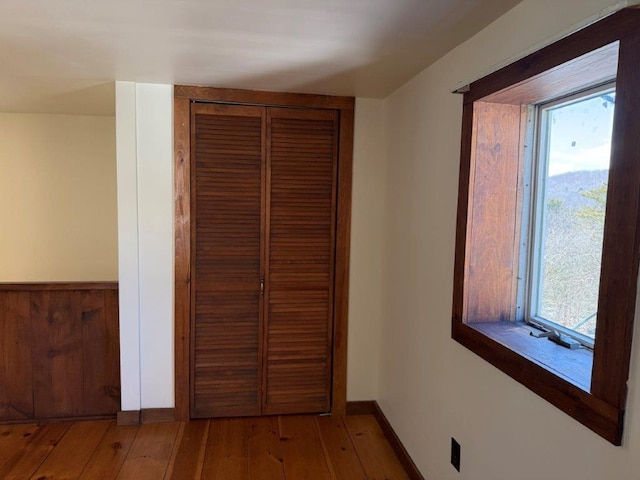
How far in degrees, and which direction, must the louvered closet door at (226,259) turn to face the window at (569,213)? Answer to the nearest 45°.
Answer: approximately 45° to its left

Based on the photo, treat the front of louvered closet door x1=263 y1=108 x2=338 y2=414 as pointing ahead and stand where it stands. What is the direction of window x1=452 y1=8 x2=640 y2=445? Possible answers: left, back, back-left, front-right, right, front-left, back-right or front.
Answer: front-left

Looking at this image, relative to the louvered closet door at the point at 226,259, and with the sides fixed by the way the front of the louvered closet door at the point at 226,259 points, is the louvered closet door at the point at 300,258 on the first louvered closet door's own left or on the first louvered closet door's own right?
on the first louvered closet door's own left

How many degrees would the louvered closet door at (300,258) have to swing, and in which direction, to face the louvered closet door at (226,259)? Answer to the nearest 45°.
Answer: approximately 90° to its right

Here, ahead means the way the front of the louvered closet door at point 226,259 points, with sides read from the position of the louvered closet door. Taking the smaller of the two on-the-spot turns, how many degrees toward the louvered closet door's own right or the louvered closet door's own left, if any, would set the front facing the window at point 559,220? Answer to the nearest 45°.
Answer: approximately 45° to the louvered closet door's own left

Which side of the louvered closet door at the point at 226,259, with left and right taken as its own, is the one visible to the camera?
front

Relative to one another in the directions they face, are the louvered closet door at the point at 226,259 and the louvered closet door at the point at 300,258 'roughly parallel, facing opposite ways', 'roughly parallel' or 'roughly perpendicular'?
roughly parallel

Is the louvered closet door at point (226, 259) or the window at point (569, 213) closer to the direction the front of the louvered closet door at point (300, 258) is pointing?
the window

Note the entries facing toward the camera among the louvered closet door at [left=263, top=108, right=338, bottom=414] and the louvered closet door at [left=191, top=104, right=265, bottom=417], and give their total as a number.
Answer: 2

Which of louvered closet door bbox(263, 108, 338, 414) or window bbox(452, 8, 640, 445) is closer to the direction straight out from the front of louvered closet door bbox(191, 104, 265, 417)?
the window

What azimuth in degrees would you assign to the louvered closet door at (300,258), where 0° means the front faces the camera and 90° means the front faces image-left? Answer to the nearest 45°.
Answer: approximately 0°

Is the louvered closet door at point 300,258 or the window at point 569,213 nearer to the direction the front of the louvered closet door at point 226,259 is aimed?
the window
